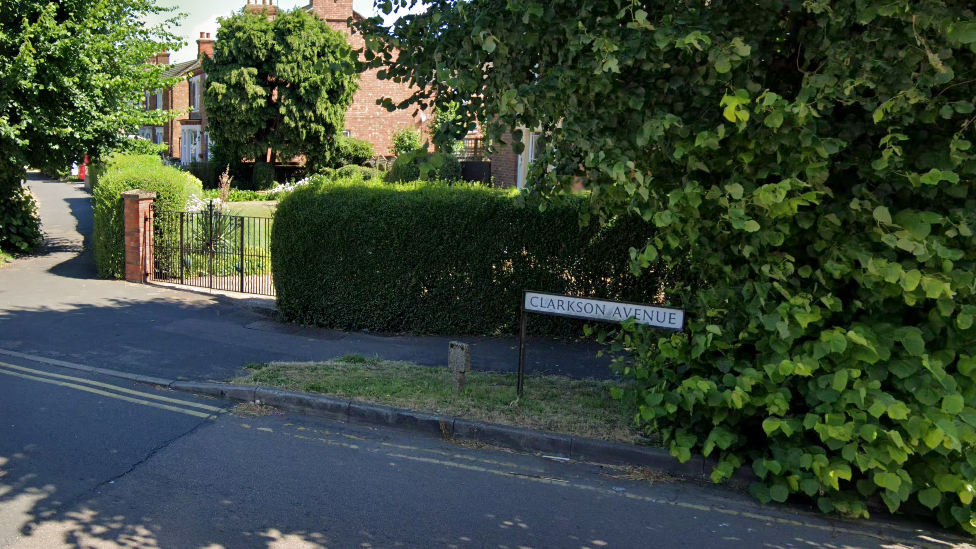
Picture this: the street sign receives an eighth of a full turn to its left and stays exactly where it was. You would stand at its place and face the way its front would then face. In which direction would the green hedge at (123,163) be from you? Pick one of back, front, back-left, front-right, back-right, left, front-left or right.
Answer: back

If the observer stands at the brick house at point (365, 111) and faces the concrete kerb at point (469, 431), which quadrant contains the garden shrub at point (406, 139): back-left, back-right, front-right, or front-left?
front-left

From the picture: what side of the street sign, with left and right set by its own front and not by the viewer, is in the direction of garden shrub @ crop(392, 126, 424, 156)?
back

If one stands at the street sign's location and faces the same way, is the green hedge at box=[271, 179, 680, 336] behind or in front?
behind

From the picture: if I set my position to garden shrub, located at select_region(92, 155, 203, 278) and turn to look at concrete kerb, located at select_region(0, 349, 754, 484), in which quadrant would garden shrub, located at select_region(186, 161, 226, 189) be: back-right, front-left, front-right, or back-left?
back-left

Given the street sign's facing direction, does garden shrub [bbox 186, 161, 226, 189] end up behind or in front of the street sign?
behind

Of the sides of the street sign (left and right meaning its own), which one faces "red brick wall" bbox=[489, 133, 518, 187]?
back

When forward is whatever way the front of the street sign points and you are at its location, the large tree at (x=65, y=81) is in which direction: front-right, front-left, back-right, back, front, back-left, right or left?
back-right

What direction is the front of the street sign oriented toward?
toward the camera

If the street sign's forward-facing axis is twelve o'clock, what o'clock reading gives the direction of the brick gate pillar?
The brick gate pillar is roughly at 4 o'clock from the street sign.

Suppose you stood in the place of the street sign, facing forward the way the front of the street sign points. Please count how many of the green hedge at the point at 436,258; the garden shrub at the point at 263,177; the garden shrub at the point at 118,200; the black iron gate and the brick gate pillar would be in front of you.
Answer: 0

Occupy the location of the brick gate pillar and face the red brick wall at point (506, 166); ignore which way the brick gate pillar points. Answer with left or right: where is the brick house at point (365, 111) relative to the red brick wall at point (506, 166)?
left

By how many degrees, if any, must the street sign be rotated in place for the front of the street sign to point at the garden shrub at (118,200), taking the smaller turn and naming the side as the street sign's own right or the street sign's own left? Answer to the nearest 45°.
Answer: approximately 135° to the street sign's own right

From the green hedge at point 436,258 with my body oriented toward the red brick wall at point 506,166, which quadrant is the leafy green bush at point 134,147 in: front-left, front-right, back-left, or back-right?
front-left

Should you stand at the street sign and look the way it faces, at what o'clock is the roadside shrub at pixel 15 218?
The roadside shrub is roughly at 4 o'clock from the street sign.

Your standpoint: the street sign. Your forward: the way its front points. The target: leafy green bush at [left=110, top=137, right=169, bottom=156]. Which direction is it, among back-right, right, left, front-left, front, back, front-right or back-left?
back-right

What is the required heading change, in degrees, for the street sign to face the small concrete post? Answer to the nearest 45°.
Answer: approximately 90° to its right
